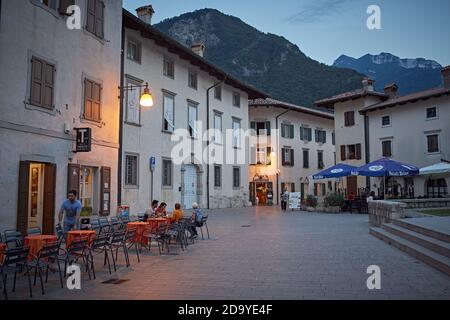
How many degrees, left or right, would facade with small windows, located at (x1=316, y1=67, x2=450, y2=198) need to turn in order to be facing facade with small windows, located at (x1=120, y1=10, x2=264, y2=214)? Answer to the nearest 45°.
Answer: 0° — it already faces it

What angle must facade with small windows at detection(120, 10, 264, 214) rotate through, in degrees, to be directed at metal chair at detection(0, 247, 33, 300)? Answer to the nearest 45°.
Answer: approximately 45° to its right

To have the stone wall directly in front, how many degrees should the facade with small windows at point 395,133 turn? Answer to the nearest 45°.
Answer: approximately 45° to its left

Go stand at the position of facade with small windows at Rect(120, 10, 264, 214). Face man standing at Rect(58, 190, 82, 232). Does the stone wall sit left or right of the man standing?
left

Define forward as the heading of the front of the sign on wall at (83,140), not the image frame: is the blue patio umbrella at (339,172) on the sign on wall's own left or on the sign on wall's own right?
on the sign on wall's own left

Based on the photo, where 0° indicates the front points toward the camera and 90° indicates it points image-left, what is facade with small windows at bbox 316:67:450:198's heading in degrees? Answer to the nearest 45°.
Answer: approximately 45°

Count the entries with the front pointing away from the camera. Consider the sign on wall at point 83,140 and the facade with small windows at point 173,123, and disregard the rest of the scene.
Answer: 0

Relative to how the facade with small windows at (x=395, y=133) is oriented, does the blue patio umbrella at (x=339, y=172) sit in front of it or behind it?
in front

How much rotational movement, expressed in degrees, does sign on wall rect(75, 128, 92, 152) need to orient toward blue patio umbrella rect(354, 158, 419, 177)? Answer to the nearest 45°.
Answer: approximately 90° to its left

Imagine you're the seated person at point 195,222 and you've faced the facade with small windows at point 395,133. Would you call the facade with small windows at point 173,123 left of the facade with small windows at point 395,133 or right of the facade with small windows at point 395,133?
left

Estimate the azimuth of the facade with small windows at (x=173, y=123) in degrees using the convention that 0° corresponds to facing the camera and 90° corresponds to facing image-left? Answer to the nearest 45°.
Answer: approximately 315°
